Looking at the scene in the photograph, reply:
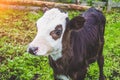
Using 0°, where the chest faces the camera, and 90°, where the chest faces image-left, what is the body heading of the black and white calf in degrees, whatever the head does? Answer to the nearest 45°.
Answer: approximately 45°
